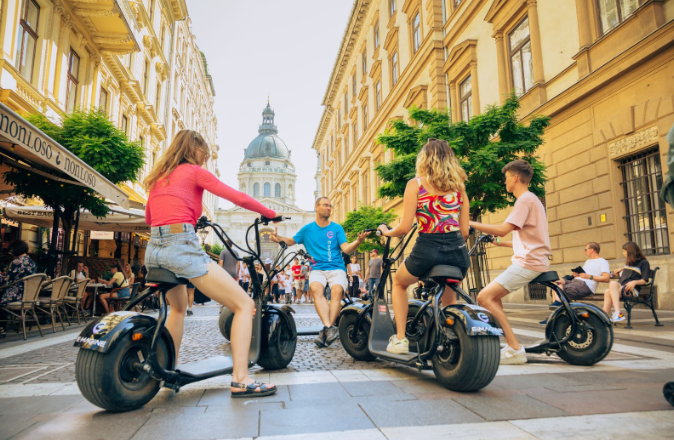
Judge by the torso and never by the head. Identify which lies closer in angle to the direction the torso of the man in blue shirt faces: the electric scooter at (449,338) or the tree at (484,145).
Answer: the electric scooter

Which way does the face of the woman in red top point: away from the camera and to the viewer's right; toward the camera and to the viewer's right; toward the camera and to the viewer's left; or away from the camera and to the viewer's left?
away from the camera and to the viewer's right

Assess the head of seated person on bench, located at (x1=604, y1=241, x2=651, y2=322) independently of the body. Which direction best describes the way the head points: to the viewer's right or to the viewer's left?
to the viewer's left

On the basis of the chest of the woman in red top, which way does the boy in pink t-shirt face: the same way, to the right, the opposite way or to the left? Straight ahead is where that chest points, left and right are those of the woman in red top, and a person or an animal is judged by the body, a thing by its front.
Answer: to the left

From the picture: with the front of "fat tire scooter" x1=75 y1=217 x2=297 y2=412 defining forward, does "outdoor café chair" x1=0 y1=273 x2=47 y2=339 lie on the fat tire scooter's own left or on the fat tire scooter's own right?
on the fat tire scooter's own left

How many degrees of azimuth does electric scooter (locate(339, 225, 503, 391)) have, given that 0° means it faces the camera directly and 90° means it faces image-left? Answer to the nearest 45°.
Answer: approximately 135°

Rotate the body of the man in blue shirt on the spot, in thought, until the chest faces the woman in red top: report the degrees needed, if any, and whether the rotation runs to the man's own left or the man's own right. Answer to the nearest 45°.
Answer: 0° — they already face them

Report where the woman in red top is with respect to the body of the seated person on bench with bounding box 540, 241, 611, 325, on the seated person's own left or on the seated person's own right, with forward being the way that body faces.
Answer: on the seated person's own left

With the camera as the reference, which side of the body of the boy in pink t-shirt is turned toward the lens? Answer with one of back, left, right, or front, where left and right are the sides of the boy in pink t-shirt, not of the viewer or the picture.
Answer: left

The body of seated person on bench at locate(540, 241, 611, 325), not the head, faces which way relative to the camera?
to the viewer's left

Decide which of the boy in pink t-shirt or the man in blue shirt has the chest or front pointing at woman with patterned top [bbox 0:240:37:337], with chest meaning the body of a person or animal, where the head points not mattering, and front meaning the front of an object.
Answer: the boy in pink t-shirt

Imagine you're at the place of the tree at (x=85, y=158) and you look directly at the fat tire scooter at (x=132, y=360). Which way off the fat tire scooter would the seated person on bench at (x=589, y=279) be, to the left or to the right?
left

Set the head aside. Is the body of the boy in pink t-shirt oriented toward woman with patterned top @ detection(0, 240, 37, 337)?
yes

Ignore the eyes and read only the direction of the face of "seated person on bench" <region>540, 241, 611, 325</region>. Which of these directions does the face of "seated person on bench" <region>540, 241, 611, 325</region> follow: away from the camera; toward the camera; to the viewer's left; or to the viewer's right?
to the viewer's left
